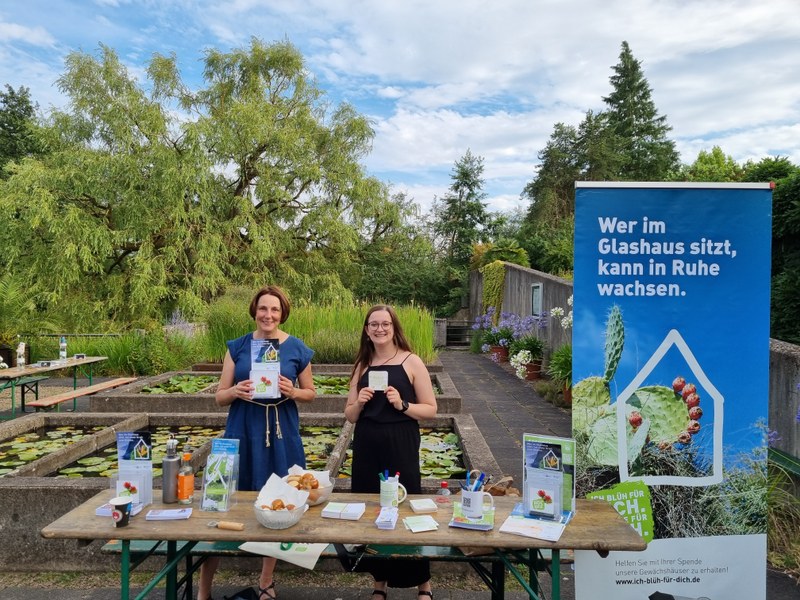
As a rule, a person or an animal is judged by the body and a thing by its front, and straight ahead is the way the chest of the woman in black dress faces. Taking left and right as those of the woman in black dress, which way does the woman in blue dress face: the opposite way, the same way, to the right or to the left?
the same way

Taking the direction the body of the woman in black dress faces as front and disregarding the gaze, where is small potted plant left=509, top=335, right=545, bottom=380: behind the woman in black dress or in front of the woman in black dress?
behind

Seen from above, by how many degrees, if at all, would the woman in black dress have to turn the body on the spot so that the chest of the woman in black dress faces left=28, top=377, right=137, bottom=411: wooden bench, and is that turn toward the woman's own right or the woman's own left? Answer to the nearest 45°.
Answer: approximately 135° to the woman's own right

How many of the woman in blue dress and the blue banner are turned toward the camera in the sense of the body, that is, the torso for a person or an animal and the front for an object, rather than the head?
2

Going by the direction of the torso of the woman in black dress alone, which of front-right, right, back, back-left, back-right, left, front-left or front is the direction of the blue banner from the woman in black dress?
left

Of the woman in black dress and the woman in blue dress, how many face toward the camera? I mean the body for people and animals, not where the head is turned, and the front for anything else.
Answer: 2

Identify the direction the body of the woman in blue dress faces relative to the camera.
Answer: toward the camera

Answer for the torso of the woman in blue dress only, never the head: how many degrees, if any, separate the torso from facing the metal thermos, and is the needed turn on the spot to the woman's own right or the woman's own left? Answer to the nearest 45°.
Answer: approximately 45° to the woman's own right

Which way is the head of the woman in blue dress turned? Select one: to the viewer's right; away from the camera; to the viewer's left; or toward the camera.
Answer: toward the camera

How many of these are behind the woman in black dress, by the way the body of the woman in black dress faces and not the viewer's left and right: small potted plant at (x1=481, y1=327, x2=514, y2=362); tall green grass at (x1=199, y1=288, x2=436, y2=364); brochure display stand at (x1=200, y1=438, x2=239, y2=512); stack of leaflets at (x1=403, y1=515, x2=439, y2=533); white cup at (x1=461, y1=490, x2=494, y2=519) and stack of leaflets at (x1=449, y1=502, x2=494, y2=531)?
2

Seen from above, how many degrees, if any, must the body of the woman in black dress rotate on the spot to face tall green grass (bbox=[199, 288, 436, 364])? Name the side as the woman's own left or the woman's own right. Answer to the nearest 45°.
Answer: approximately 180°

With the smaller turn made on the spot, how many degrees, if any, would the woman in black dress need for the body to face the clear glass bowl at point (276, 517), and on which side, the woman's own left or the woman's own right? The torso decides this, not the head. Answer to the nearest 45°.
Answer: approximately 45° to the woman's own right

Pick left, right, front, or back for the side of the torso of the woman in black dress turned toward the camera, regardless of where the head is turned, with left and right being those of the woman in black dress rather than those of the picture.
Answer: front

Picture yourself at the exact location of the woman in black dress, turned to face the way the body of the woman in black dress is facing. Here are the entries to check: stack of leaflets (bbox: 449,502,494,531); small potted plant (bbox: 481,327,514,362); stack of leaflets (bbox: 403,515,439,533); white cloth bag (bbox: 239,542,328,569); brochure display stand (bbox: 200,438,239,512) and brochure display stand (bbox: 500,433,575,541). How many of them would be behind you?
1

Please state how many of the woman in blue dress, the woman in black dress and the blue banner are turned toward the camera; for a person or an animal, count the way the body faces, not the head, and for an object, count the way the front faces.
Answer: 3

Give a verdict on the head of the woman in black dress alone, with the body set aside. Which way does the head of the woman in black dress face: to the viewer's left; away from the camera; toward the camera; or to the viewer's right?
toward the camera

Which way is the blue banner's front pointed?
toward the camera
